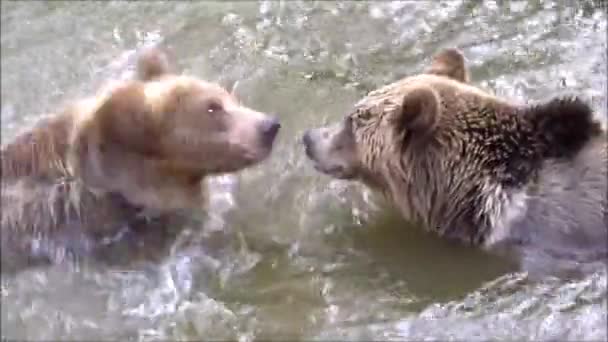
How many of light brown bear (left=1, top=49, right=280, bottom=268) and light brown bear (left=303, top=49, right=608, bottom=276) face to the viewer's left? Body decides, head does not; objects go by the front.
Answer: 1

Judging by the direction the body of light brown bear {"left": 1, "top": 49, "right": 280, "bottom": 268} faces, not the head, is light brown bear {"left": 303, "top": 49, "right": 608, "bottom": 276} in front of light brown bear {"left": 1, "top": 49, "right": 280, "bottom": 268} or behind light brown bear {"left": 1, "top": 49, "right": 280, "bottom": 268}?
in front

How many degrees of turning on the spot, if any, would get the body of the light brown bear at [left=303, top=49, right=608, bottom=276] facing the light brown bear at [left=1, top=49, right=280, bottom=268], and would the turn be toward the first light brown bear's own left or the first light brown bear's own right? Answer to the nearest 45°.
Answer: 0° — it already faces it

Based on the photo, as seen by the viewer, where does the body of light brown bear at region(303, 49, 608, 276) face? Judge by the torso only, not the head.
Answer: to the viewer's left

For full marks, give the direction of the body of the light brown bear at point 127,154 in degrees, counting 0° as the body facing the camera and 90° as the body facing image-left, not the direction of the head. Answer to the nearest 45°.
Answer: approximately 270°

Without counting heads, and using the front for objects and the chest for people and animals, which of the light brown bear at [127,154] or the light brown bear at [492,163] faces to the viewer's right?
the light brown bear at [127,154]

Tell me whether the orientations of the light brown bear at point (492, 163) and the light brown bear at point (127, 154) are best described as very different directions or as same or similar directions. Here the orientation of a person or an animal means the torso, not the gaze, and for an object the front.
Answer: very different directions
